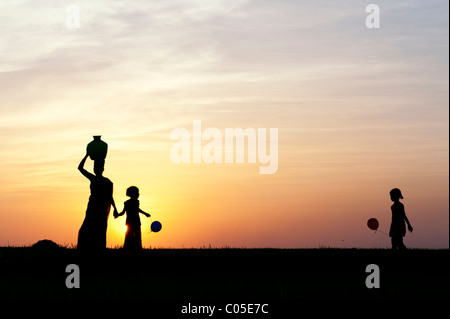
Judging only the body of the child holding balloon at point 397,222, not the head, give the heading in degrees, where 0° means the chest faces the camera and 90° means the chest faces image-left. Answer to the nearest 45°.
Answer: approximately 90°

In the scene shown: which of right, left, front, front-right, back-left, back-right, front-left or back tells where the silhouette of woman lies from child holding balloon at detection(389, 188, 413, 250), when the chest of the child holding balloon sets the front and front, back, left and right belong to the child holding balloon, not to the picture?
front-left

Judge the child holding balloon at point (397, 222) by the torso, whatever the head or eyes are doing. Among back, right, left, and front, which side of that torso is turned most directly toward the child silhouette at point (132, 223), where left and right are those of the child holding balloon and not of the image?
front
